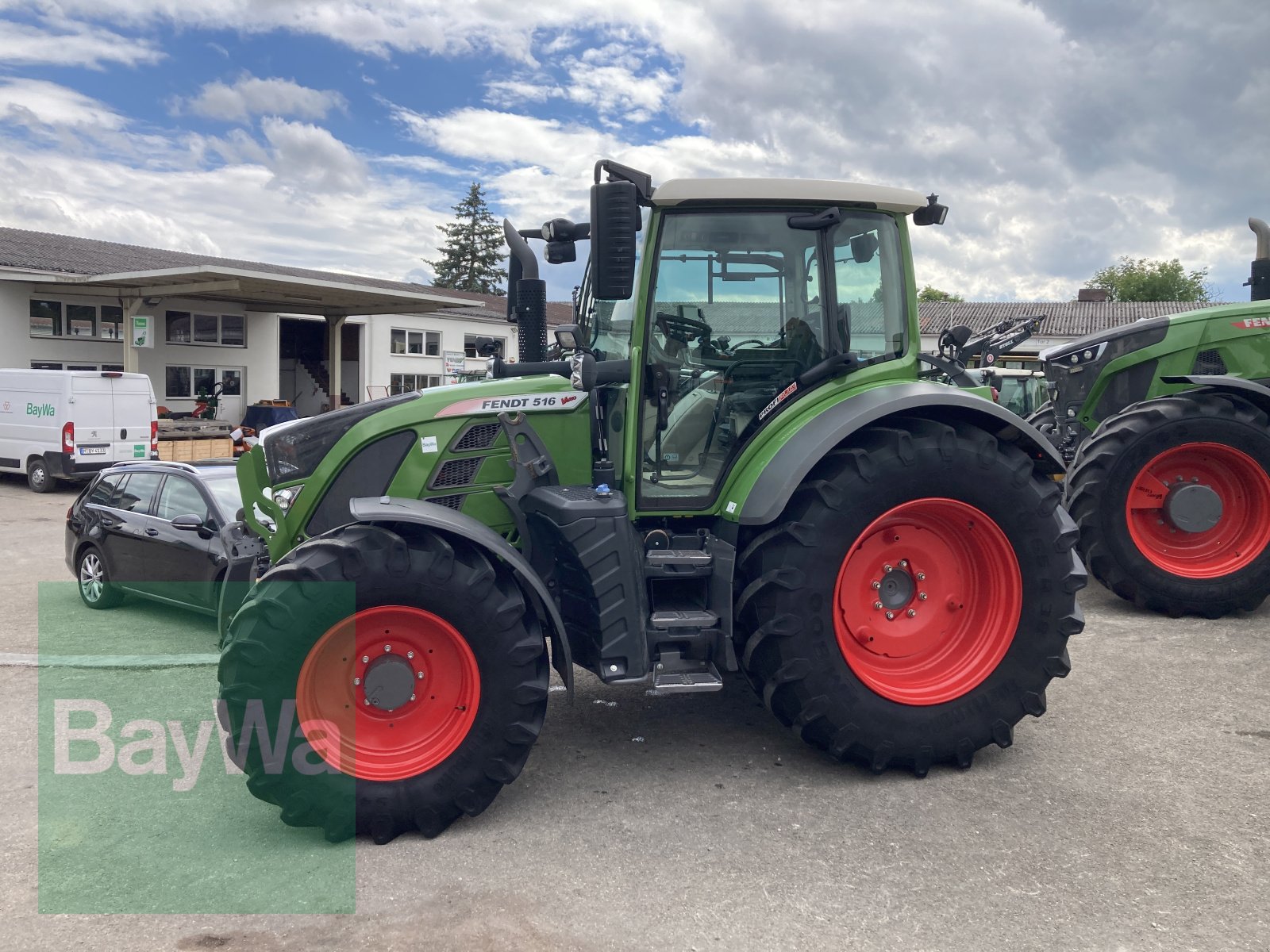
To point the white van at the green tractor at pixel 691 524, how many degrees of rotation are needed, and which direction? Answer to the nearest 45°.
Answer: approximately 135° to its left

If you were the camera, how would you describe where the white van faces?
facing away from the viewer and to the left of the viewer

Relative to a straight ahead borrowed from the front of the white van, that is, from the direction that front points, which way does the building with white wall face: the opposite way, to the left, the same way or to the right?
the opposite way

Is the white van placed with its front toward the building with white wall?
no

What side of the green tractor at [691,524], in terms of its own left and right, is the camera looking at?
left

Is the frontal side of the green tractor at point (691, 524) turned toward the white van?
no

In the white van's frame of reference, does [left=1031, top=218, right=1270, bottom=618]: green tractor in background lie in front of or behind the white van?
behind

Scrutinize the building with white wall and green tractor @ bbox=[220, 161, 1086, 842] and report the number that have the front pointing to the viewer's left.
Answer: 1

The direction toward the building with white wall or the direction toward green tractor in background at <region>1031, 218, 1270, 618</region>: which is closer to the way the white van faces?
the building with white wall

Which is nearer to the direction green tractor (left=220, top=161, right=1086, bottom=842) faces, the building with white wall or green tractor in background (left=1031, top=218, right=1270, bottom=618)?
the building with white wall

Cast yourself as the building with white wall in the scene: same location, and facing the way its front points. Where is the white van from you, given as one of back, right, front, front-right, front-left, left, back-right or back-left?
front-right

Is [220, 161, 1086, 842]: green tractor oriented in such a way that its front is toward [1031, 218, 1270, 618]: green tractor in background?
no
